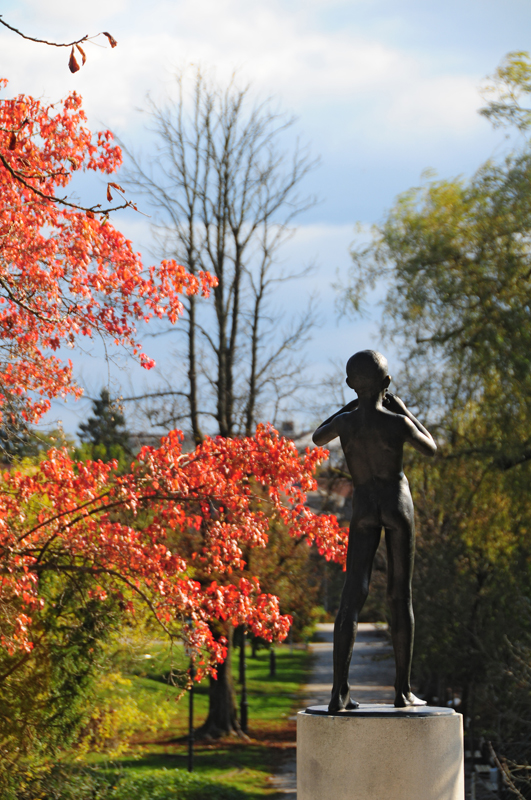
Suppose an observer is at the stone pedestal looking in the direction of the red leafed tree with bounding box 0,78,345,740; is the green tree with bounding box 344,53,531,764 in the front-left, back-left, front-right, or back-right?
front-right

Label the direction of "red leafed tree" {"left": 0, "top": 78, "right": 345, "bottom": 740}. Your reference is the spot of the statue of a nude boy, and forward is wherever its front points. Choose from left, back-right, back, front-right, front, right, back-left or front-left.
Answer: front-left

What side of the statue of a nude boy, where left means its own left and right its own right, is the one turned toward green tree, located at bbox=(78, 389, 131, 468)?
front

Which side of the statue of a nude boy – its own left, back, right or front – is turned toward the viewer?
back

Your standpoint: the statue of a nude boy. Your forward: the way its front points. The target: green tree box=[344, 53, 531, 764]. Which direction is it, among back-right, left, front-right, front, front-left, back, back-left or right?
front
